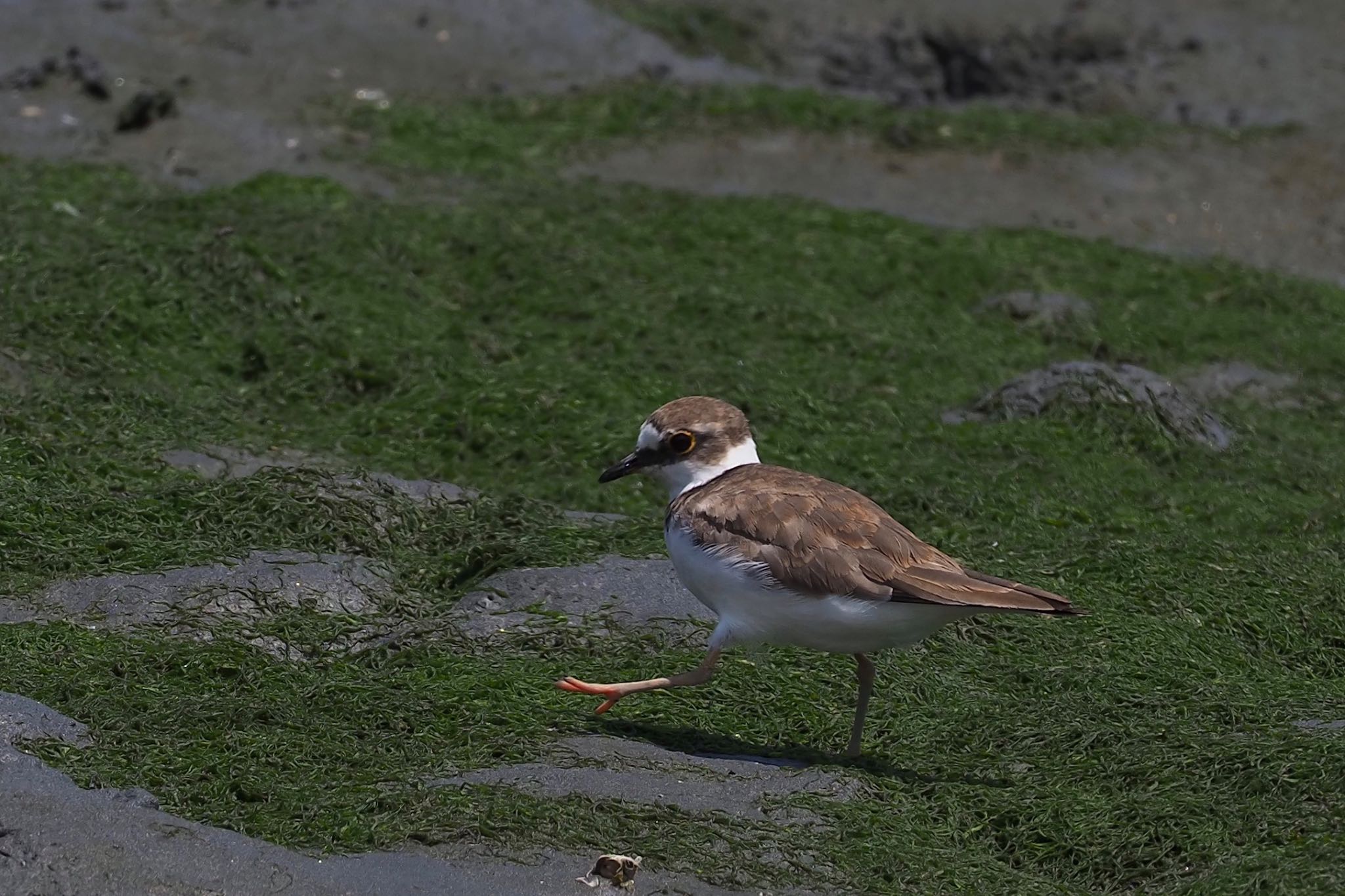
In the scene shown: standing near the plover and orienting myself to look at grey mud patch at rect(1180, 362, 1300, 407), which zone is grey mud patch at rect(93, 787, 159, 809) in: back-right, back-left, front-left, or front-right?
back-left

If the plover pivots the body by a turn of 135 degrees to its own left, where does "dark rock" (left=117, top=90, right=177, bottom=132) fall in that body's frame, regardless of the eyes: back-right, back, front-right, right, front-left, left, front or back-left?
back

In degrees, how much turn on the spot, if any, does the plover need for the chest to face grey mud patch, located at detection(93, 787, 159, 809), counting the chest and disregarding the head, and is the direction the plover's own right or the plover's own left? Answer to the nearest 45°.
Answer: approximately 45° to the plover's own left

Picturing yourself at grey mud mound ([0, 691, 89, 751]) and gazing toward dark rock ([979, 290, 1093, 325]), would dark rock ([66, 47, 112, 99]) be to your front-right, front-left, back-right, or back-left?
front-left

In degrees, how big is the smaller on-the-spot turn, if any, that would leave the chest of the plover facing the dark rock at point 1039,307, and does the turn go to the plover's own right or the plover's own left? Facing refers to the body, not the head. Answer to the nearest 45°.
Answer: approximately 90° to the plover's own right

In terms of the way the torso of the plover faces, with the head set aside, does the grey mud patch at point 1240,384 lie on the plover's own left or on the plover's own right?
on the plover's own right

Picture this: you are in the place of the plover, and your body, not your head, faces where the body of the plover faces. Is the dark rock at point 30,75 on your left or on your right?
on your right

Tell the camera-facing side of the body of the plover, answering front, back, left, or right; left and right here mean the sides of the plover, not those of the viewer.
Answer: left

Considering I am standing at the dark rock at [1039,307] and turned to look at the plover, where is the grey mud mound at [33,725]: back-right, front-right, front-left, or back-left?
front-right
